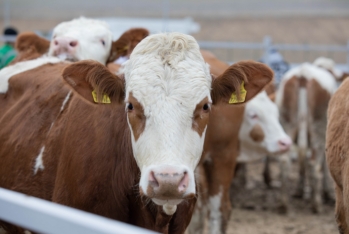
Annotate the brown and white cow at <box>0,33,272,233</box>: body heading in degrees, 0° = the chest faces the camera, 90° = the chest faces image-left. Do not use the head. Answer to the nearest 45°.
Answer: approximately 315°

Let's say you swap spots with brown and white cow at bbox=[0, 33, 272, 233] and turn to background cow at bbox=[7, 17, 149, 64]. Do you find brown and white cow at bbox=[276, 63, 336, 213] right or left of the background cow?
right

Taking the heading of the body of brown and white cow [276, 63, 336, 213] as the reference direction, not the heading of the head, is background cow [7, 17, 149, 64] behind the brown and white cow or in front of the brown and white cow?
behind

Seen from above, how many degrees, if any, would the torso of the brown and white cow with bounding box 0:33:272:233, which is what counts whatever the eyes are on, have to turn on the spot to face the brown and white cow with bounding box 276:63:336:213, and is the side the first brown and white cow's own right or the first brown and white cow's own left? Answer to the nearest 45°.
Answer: approximately 90° to the first brown and white cow's own left
